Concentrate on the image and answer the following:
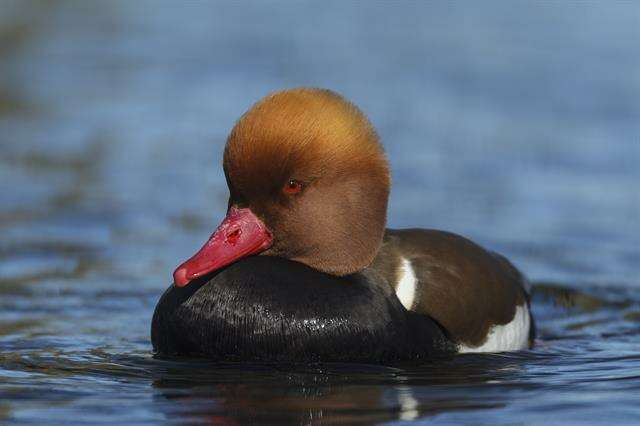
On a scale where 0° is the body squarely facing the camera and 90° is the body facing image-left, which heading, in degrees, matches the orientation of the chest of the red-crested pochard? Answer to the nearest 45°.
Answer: approximately 45°
